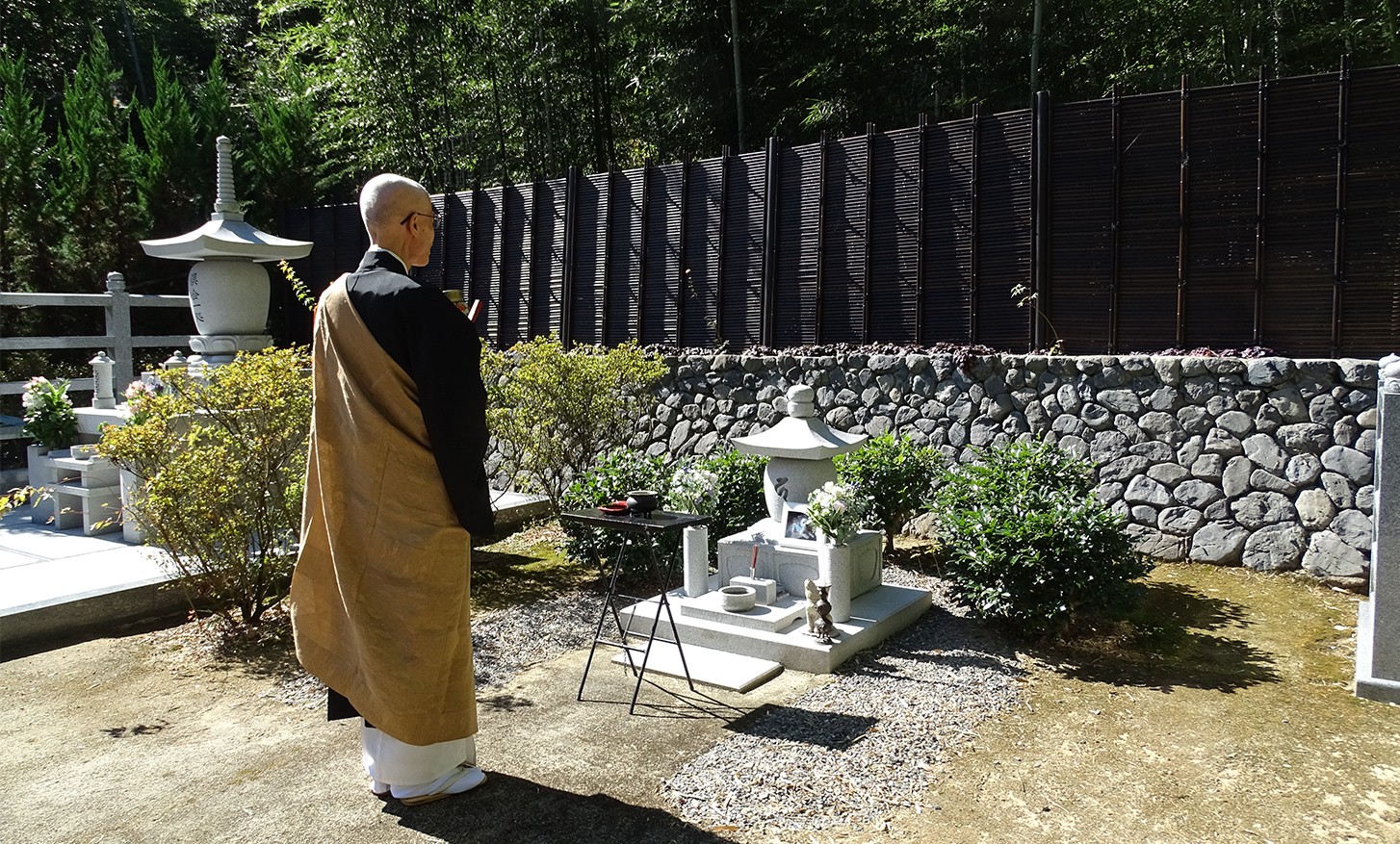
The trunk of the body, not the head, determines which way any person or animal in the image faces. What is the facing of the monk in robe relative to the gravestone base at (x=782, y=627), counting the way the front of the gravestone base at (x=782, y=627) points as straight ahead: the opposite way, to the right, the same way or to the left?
the opposite way

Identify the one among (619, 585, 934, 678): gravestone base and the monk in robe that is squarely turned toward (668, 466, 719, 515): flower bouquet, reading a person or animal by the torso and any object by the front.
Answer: the monk in robe

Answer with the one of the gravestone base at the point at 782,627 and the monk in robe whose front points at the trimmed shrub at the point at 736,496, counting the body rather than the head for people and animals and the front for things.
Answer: the monk in robe

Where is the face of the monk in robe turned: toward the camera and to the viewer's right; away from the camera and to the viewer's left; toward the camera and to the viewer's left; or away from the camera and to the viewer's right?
away from the camera and to the viewer's right

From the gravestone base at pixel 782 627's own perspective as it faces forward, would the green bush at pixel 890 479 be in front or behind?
behind

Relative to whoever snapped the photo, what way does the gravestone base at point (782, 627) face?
facing the viewer and to the left of the viewer

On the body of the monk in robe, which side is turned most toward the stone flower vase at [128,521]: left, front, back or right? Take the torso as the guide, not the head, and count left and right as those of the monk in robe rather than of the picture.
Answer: left

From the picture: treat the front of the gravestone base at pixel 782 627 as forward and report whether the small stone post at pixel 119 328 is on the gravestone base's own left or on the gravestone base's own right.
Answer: on the gravestone base's own right

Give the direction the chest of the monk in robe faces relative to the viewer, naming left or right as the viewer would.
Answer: facing away from the viewer and to the right of the viewer

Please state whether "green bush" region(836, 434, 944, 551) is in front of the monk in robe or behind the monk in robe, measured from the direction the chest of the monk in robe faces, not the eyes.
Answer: in front

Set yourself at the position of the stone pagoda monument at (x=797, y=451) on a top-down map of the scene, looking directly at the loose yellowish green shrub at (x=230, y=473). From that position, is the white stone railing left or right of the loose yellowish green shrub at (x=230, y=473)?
right

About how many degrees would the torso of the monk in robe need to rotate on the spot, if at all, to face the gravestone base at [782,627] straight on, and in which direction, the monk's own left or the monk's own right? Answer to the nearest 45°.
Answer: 0° — they already face it

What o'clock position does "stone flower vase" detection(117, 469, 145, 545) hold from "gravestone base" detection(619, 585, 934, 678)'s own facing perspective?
The stone flower vase is roughly at 2 o'clock from the gravestone base.
